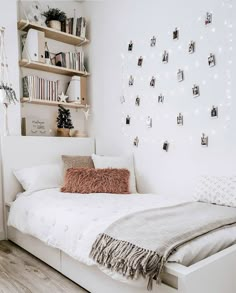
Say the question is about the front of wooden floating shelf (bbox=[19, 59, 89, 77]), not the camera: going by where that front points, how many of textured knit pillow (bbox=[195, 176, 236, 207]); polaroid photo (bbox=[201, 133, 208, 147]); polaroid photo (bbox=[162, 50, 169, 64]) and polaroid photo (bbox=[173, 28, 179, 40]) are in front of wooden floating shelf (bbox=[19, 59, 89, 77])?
4

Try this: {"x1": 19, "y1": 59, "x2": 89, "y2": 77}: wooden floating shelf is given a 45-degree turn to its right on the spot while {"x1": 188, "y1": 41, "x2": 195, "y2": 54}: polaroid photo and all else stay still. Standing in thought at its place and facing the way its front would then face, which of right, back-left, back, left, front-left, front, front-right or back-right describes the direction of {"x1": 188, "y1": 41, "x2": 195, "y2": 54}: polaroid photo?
front-left

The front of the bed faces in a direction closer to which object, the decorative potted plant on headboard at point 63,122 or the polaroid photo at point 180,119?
the polaroid photo

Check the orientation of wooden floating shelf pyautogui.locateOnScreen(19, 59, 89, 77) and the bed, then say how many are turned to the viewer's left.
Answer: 0

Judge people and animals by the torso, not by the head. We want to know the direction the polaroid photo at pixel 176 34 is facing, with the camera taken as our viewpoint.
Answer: facing the viewer and to the left of the viewer

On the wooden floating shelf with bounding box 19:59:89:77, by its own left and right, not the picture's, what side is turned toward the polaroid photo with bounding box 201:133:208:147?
front

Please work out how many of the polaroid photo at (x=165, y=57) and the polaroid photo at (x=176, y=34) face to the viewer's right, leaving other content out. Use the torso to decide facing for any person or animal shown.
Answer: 0

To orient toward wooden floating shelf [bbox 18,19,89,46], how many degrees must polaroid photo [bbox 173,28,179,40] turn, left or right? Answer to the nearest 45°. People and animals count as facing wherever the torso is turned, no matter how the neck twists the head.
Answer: approximately 45° to its right
